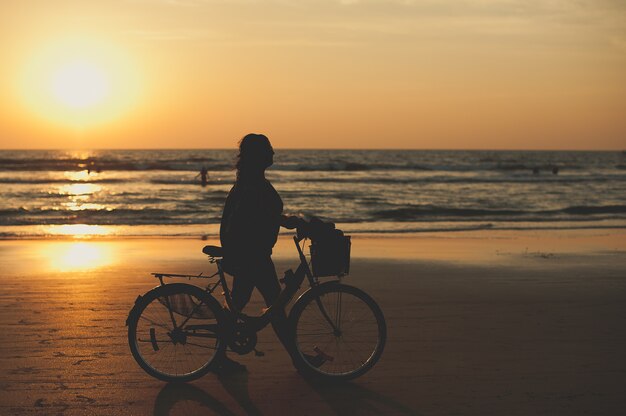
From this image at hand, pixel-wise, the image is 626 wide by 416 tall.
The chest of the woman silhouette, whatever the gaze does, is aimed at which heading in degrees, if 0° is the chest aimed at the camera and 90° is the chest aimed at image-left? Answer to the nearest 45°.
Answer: approximately 270°

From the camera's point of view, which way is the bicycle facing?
to the viewer's right
